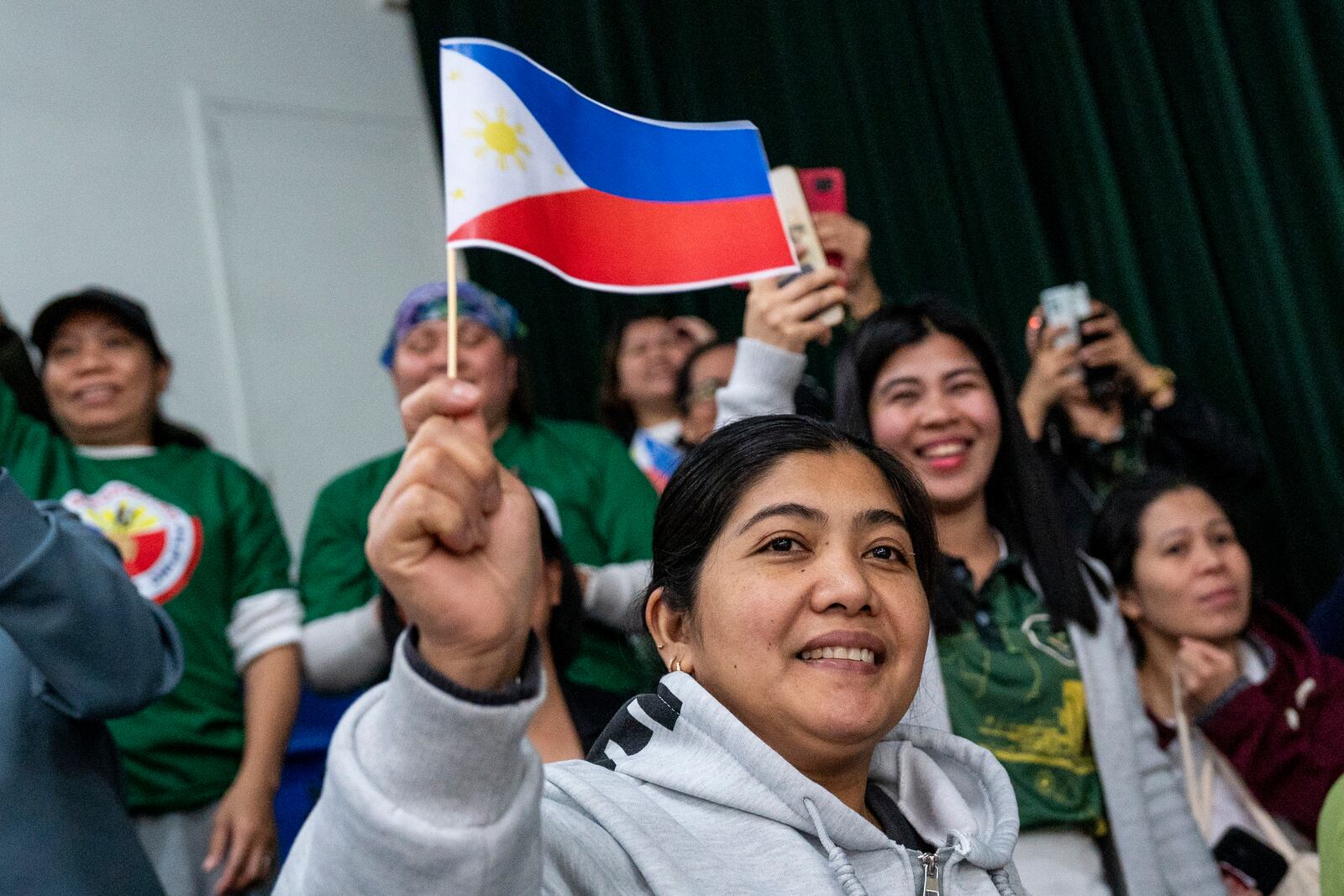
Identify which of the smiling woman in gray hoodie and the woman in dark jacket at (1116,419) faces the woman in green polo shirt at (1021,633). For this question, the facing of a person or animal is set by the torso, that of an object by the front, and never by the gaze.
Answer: the woman in dark jacket

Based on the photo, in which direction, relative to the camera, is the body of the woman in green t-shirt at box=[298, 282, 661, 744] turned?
toward the camera

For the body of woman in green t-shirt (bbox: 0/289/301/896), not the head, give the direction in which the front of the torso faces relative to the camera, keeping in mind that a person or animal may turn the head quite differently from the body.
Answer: toward the camera

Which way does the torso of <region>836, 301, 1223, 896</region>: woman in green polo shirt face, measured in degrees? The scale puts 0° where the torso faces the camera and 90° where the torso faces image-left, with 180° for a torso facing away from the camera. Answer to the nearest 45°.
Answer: approximately 0°

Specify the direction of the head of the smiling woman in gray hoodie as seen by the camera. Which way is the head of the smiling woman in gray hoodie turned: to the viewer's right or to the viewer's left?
to the viewer's right

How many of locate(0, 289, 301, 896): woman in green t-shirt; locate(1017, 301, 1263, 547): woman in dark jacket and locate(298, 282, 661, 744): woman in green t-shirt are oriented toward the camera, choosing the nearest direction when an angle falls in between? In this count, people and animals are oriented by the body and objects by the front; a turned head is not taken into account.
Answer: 3
